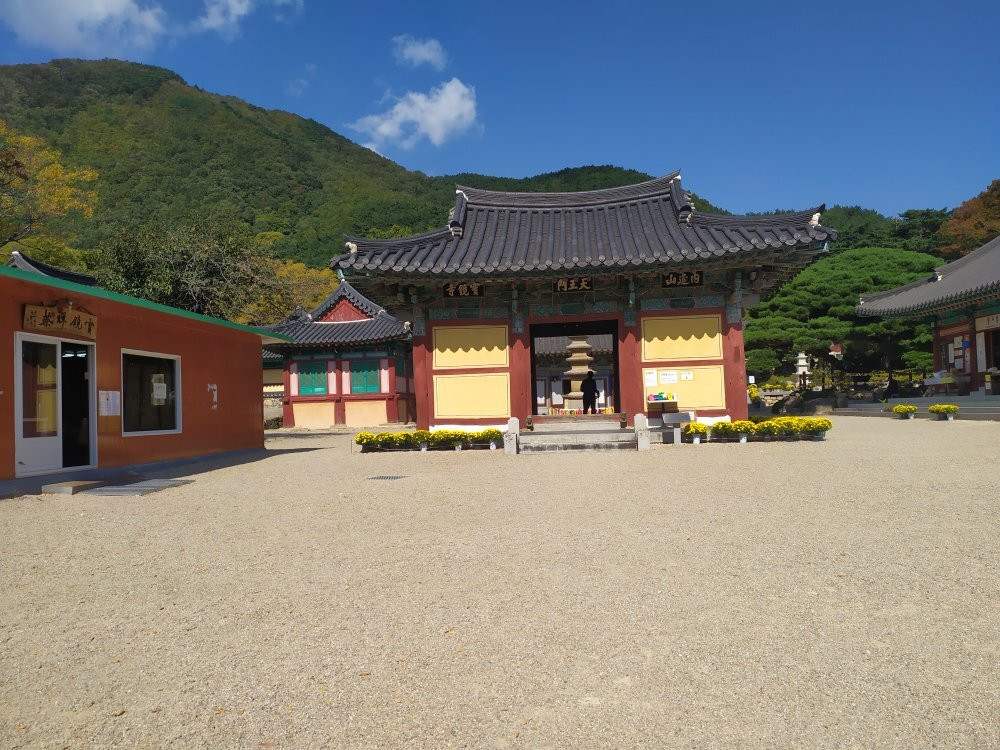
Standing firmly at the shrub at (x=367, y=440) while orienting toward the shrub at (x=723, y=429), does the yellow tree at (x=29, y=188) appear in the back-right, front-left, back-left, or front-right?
back-left

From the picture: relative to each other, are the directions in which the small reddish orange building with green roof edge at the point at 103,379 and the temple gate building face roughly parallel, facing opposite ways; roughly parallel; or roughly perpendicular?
roughly perpendicular

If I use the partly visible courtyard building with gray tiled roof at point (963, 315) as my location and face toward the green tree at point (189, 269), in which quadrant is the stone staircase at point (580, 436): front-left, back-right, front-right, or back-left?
front-left

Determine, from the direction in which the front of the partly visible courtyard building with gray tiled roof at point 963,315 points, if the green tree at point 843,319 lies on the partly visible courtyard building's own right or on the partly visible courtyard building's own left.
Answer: on the partly visible courtyard building's own right

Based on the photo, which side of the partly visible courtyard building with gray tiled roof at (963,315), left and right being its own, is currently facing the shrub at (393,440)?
front

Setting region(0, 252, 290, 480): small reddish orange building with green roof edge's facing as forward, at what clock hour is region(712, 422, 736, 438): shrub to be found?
The shrub is roughly at 11 o'clock from the small reddish orange building with green roof edge.

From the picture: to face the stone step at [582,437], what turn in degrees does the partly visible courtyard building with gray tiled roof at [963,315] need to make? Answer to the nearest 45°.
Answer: approximately 45° to its left

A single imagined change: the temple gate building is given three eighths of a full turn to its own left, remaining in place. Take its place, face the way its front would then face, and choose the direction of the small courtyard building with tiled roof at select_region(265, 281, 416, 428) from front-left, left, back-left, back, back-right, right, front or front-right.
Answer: left

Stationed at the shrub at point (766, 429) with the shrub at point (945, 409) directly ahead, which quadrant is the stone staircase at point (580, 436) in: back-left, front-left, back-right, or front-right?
back-left

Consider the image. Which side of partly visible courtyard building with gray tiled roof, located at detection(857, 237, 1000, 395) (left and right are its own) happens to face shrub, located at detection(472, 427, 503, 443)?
front

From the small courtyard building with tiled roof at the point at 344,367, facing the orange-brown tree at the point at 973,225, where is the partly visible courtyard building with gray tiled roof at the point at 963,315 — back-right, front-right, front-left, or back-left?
front-right

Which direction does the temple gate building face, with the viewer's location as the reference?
facing the viewer

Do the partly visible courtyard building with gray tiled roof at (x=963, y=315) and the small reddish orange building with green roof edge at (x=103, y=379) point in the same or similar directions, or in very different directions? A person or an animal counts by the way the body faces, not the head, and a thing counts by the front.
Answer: very different directions

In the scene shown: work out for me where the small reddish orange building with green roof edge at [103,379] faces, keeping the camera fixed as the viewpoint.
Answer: facing the viewer and to the right of the viewer

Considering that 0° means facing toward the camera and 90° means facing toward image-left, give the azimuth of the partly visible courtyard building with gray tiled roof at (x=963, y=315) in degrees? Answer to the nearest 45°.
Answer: approximately 45°

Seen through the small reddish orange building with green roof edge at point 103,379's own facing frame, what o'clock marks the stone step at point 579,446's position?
The stone step is roughly at 11 o'clock from the small reddish orange building with green roof edge.
